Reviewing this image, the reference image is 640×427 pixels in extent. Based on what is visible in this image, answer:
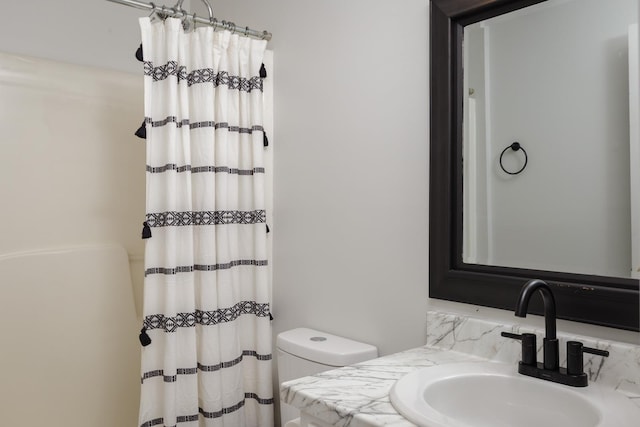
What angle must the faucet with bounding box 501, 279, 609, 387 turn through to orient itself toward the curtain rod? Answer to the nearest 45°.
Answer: approximately 45° to its right

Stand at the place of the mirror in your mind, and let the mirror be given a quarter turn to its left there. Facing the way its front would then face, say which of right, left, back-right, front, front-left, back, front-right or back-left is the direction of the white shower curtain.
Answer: back-right

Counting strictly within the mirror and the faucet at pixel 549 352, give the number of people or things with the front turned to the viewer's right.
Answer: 0

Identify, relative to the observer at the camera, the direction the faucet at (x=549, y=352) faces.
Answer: facing the viewer and to the left of the viewer

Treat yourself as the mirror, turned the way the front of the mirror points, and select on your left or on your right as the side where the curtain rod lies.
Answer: on your right

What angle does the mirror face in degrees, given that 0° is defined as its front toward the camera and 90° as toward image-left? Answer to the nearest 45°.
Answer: approximately 45°
